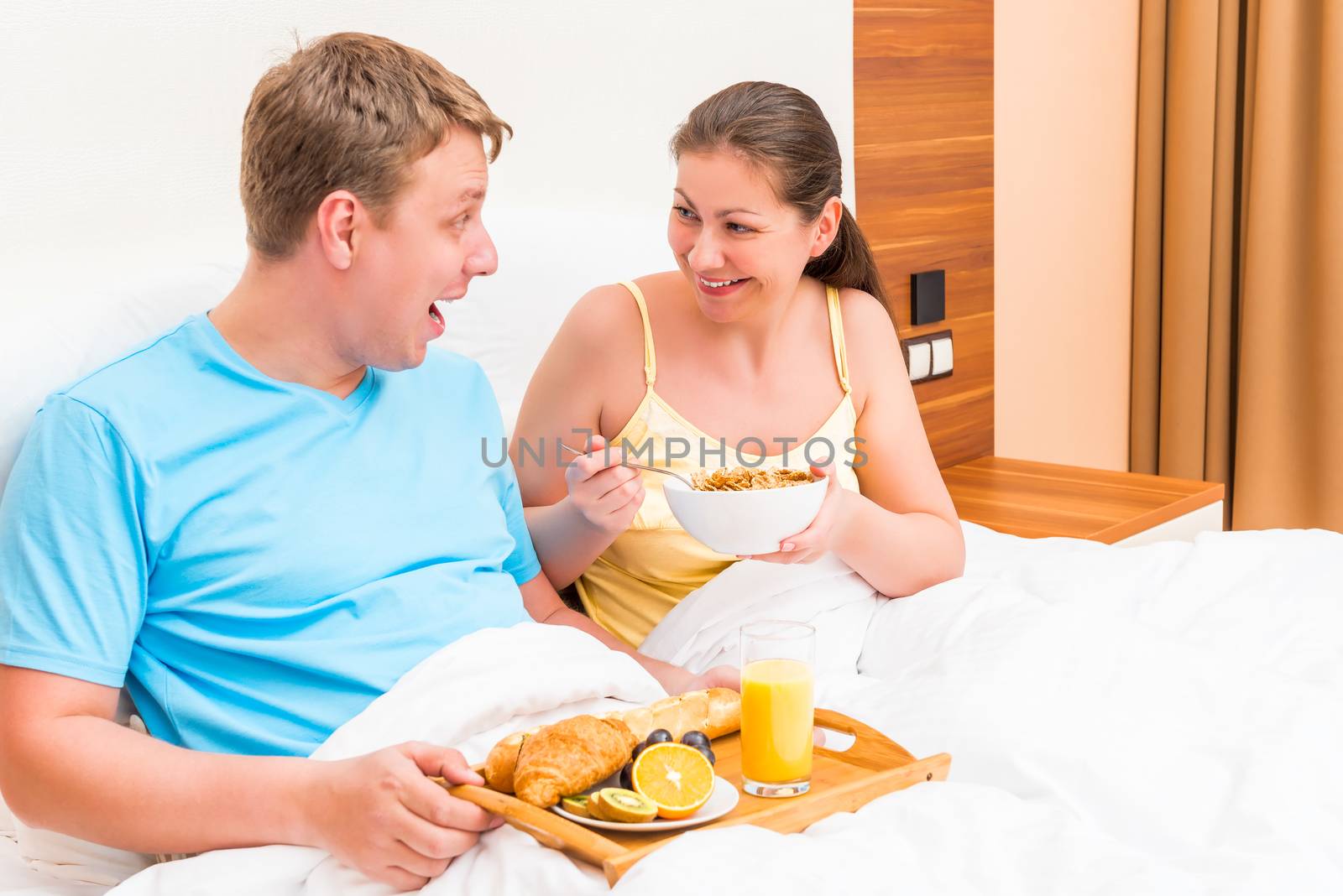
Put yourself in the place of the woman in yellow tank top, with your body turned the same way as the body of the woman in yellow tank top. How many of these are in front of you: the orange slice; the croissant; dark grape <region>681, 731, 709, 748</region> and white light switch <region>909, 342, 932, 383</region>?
3

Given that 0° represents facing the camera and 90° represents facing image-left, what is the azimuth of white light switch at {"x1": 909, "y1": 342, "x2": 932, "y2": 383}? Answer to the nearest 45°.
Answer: approximately 315°

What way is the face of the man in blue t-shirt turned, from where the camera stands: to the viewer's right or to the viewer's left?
to the viewer's right

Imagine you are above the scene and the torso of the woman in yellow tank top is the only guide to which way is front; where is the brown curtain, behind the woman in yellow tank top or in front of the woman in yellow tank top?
behind

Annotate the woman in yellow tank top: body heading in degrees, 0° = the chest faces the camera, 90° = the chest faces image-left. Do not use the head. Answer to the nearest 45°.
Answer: approximately 0°

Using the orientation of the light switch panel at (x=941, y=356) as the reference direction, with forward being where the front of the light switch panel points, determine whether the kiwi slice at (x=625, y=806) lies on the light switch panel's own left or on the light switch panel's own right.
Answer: on the light switch panel's own right

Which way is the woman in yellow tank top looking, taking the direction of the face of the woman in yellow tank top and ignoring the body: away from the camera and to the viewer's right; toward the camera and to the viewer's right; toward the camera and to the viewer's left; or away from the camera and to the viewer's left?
toward the camera and to the viewer's left

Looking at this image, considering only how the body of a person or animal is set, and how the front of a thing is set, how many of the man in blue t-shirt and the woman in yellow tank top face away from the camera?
0

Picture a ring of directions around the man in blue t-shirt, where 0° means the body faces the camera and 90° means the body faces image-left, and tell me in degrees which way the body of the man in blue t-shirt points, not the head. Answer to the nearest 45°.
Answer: approximately 315°

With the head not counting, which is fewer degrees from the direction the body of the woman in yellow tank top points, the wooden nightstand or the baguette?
the baguette
